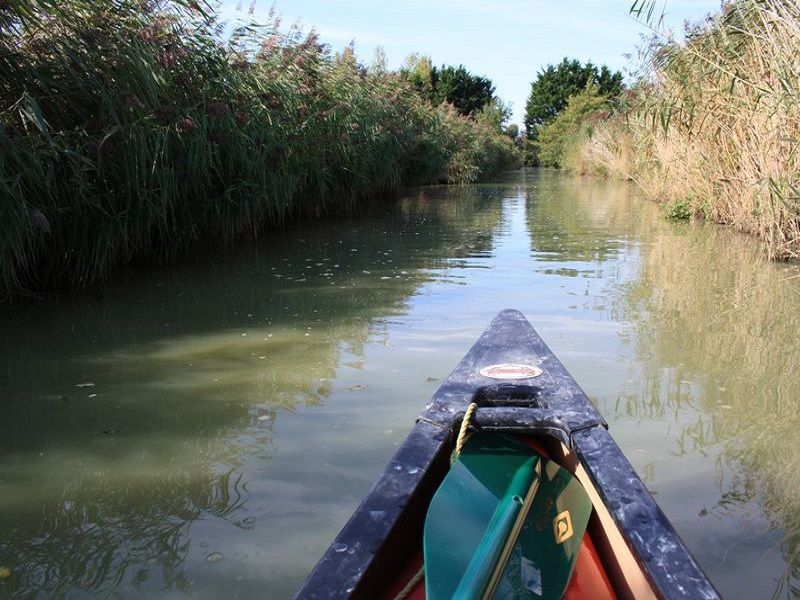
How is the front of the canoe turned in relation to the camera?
facing away from the viewer
